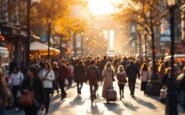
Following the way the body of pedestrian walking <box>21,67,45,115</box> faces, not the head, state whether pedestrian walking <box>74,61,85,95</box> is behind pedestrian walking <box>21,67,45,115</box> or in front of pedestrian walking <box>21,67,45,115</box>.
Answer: behind

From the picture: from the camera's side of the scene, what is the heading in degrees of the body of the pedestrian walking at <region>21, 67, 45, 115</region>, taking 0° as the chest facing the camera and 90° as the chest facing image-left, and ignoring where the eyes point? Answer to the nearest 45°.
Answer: approximately 45°

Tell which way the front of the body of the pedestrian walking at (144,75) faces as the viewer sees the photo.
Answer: away from the camera

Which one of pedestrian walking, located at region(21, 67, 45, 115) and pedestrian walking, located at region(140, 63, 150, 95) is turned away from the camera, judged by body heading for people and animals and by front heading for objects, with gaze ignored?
pedestrian walking, located at region(140, 63, 150, 95)

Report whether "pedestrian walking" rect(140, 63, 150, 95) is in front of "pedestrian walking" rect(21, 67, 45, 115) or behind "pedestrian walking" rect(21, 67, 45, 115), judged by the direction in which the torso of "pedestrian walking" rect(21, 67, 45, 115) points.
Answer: behind

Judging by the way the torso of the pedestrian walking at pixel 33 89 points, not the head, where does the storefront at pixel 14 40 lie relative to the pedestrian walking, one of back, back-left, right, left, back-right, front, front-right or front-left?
back-right

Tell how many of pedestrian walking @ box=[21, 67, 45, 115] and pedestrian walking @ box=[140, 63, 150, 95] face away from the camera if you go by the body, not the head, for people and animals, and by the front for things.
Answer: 1
